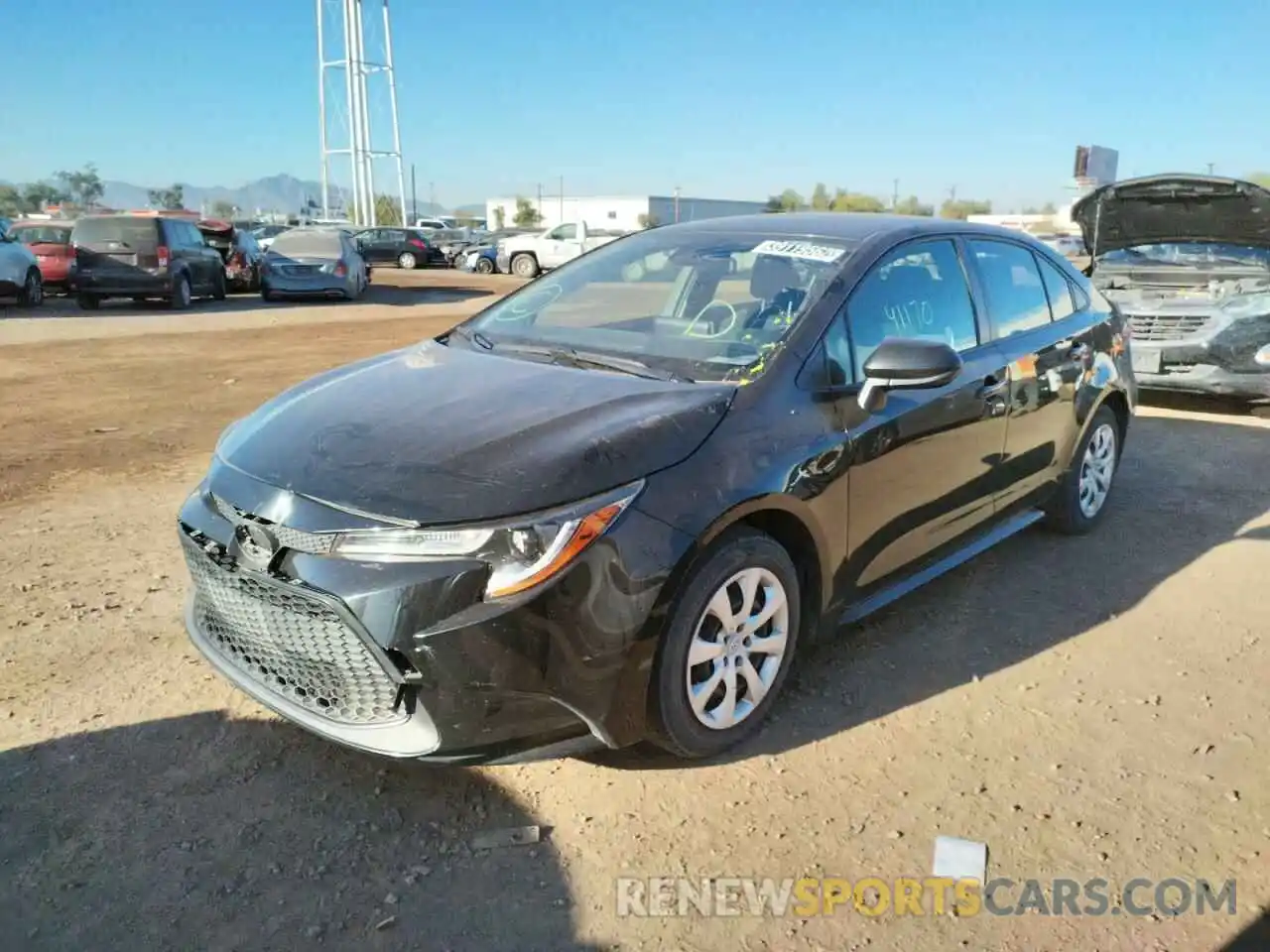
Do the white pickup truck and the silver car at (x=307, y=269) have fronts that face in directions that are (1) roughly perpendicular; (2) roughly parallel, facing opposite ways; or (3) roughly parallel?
roughly perpendicular

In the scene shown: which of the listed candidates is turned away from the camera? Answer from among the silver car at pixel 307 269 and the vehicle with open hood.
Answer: the silver car

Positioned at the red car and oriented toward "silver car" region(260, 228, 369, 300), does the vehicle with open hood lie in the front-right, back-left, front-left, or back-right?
front-right

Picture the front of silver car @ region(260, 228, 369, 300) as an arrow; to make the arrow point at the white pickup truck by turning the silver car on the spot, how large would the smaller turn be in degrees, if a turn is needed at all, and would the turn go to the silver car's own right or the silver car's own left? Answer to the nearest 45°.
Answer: approximately 45° to the silver car's own right

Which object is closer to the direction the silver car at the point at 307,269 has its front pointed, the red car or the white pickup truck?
the white pickup truck

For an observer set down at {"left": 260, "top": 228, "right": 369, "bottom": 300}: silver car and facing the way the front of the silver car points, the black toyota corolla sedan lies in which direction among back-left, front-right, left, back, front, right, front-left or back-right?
back

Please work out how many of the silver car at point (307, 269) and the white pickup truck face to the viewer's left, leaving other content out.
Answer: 1

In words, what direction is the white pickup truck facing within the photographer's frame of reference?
facing to the left of the viewer

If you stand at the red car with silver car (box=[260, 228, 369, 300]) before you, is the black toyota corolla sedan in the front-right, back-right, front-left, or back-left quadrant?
front-right

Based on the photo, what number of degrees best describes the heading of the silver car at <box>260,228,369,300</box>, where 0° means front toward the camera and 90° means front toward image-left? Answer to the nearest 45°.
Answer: approximately 180°

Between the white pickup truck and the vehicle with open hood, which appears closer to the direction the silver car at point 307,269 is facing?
the white pickup truck

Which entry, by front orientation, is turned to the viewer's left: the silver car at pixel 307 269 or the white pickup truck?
the white pickup truck

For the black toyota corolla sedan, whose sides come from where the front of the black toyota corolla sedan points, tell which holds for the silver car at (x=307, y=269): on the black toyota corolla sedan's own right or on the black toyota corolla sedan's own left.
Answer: on the black toyota corolla sedan's own right

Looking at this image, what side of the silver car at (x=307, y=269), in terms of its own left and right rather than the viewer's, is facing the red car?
left

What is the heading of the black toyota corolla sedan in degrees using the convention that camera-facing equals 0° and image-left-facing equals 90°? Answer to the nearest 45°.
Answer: approximately 45°

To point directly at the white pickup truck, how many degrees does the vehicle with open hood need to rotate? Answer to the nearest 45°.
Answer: approximately 90° to its right
